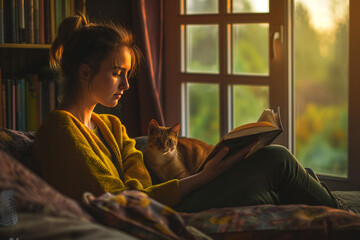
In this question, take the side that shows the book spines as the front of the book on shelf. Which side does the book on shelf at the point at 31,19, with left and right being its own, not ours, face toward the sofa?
front

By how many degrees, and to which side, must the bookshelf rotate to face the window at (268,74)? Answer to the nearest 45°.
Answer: approximately 90° to its left

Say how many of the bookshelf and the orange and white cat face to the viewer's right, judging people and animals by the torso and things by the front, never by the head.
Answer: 0

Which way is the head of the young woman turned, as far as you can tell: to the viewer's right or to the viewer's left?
to the viewer's right

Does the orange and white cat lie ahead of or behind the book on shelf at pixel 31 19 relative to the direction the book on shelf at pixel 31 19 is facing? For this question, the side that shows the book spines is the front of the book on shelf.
ahead

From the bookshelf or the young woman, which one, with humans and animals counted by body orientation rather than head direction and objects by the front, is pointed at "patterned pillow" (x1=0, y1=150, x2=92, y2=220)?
the bookshelf

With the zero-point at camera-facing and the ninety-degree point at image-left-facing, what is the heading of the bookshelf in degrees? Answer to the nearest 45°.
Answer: approximately 0°

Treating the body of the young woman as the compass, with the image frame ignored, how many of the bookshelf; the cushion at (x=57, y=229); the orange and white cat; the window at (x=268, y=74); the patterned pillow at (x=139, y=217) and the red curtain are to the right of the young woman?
2

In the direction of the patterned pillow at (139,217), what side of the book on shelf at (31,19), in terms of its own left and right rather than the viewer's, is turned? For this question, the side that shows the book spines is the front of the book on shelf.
front

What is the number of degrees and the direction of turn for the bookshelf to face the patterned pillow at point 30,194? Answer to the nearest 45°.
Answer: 0° — it already faces it

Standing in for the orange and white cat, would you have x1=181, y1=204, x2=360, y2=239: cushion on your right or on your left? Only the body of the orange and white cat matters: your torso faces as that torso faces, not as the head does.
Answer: on your left

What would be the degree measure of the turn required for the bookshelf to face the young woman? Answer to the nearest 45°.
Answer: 0° — it already faces them

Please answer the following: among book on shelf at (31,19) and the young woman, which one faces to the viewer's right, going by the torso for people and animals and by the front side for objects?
the young woman

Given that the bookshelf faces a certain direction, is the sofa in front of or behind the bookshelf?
in front

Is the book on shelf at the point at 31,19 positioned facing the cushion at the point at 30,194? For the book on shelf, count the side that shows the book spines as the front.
yes

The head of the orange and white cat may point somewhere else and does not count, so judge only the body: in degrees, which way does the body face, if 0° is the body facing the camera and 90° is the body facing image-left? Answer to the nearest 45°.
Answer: approximately 45°
